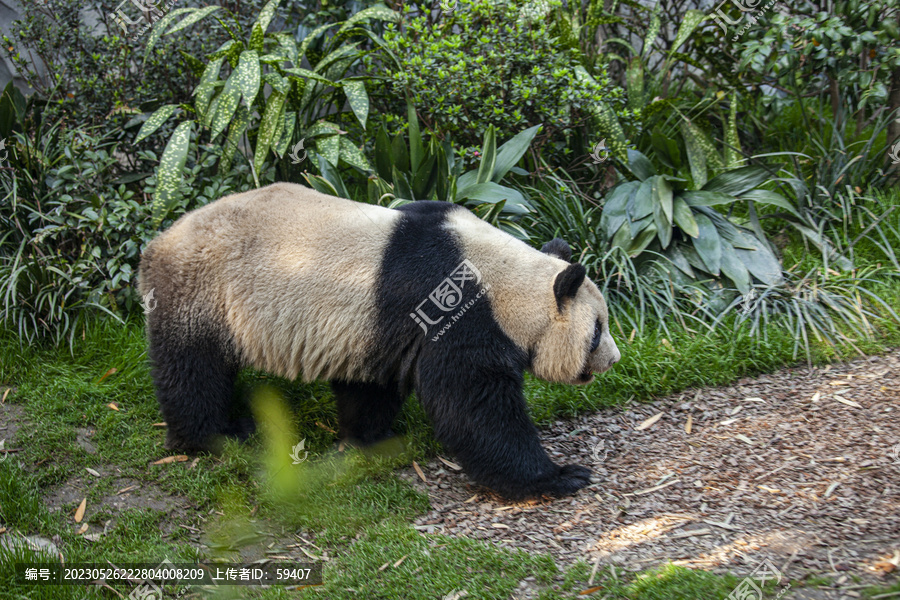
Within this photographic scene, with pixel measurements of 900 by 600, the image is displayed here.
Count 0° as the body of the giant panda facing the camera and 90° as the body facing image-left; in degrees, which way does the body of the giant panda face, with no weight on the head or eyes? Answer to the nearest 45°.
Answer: approximately 270°
